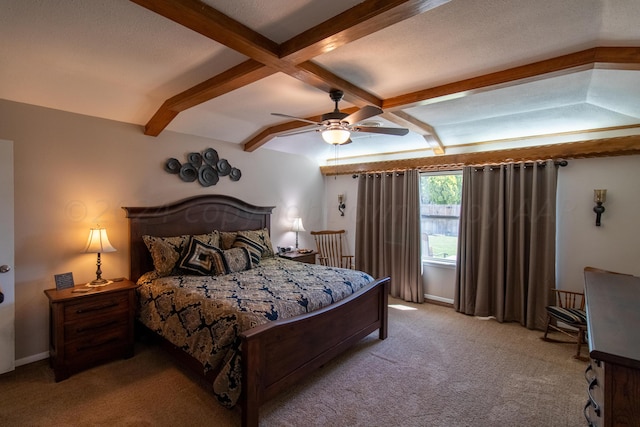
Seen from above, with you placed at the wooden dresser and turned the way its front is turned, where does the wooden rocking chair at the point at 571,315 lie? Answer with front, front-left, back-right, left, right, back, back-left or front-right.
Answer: right

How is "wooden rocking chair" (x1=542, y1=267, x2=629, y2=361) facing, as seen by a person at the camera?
facing the viewer and to the left of the viewer

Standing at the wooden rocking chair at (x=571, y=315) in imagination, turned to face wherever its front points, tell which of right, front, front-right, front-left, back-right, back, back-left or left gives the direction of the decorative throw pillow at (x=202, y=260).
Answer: front

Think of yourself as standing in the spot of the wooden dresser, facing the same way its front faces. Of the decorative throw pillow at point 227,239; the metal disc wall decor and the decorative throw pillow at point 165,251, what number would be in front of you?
3

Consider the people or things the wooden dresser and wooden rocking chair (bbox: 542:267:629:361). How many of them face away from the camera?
0

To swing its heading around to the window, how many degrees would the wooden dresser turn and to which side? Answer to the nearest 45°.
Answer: approximately 45° to its right

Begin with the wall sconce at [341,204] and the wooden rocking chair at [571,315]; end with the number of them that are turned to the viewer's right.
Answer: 0

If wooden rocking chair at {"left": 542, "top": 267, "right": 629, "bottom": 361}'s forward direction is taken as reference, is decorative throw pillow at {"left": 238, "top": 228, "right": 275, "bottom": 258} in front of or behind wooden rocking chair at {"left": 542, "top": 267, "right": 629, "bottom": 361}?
in front

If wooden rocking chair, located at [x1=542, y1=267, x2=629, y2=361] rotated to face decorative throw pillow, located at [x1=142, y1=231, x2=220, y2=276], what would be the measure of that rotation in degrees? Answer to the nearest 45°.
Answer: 0° — it already faces it

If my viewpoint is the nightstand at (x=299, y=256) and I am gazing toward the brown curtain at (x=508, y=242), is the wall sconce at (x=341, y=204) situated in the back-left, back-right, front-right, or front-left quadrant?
front-left

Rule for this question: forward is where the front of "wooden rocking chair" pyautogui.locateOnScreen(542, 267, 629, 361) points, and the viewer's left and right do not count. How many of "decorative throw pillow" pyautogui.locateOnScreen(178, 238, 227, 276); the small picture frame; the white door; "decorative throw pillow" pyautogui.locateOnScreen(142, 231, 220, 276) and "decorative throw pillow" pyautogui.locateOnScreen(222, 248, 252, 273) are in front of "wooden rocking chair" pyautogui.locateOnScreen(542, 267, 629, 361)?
5

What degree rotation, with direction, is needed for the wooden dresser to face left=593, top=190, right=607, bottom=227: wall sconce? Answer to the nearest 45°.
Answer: approximately 90° to its right

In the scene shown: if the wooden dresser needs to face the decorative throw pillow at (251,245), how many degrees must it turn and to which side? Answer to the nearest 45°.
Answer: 0° — it already faces it

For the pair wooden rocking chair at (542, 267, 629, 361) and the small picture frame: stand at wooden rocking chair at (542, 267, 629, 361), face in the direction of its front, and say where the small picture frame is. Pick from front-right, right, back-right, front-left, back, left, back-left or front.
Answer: front

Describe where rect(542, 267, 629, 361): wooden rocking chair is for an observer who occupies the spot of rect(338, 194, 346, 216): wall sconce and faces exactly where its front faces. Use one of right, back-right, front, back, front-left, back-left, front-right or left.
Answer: left

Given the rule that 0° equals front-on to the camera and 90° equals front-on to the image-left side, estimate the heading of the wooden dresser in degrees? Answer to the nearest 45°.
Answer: approximately 90°

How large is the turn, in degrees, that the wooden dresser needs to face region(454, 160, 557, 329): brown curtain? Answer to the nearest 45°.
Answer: approximately 90° to its right

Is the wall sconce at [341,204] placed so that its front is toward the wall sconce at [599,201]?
no

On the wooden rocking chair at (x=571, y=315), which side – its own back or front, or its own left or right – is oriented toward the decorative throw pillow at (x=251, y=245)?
front
